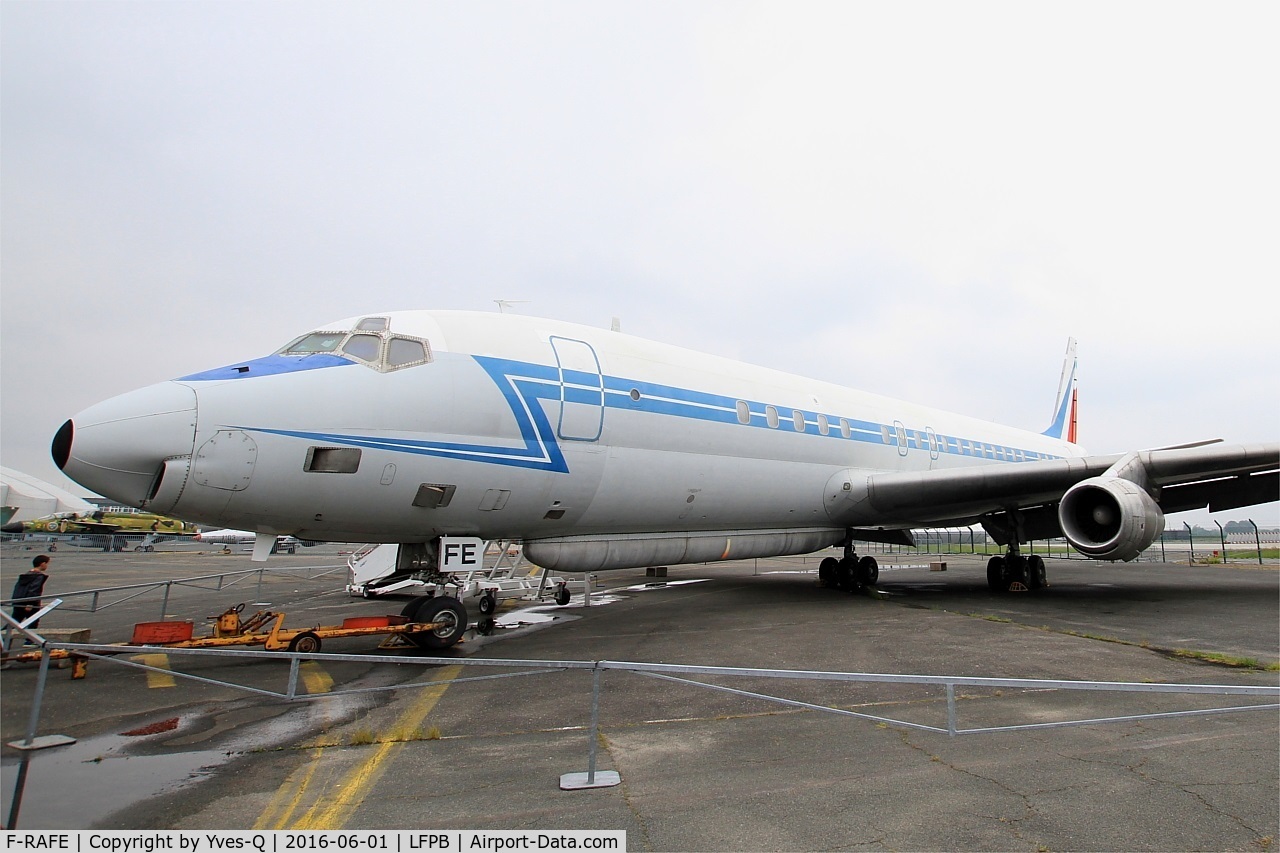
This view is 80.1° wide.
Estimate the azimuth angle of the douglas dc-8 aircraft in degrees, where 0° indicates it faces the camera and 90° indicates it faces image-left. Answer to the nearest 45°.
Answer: approximately 45°
